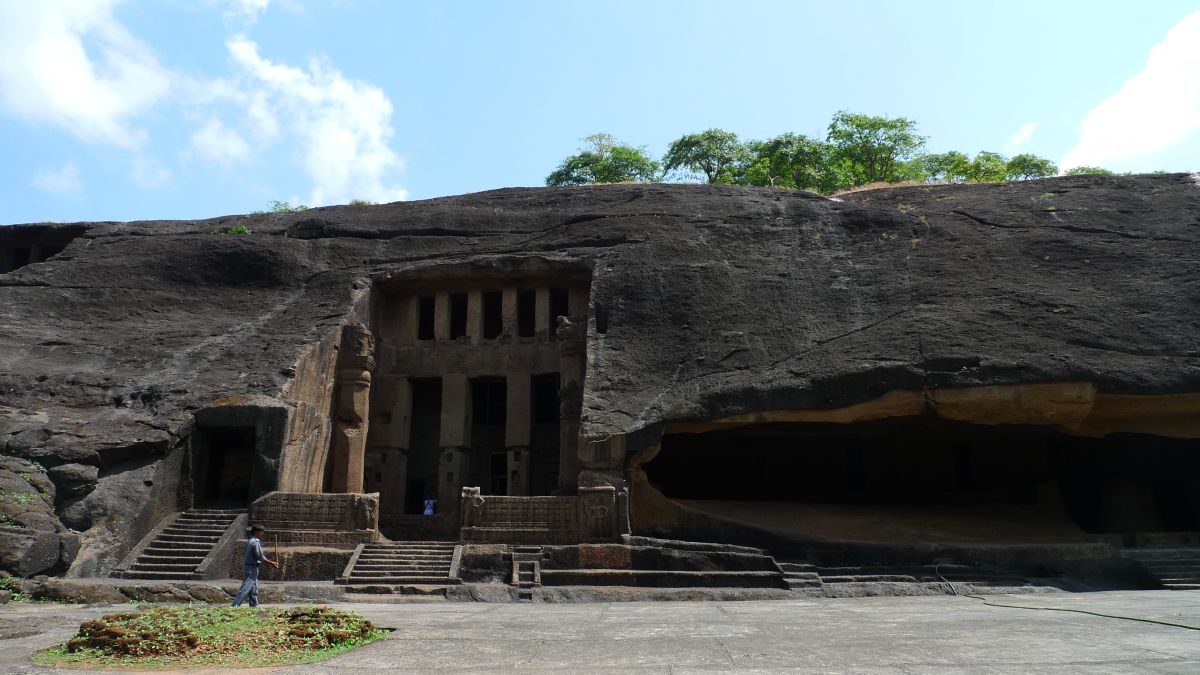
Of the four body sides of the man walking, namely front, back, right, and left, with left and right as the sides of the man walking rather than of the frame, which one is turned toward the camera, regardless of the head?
right

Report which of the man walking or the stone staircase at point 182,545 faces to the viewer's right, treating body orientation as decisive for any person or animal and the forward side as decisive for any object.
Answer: the man walking

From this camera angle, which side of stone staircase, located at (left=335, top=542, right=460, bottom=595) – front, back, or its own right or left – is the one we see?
front

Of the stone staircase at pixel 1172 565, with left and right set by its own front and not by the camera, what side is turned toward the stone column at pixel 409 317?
right

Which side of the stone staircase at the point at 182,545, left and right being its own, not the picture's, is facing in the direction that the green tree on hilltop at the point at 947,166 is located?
left

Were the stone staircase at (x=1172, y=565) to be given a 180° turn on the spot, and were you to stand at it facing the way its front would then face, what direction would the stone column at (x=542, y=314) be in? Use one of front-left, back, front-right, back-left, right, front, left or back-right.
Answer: left

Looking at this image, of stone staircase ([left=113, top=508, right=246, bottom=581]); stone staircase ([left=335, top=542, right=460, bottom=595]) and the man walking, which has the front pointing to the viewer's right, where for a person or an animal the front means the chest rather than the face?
the man walking

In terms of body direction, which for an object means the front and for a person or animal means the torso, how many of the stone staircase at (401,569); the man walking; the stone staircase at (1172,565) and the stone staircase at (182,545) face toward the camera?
3

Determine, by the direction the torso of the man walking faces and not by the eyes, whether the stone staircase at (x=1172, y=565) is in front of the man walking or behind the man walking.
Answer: in front

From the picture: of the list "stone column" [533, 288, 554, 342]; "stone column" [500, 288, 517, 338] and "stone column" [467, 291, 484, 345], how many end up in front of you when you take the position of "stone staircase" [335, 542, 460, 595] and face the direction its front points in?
0

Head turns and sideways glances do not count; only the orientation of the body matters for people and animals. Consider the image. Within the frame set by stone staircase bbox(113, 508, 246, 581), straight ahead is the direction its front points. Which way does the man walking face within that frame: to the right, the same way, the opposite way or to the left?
to the left

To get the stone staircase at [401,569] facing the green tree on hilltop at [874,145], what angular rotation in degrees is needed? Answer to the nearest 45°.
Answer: approximately 135° to its left

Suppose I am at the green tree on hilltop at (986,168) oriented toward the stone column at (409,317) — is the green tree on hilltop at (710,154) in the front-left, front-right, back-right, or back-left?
front-right

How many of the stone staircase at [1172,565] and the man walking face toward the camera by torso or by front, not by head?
1

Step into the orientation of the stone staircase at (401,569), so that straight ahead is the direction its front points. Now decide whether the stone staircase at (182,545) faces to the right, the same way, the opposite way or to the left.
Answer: the same way
